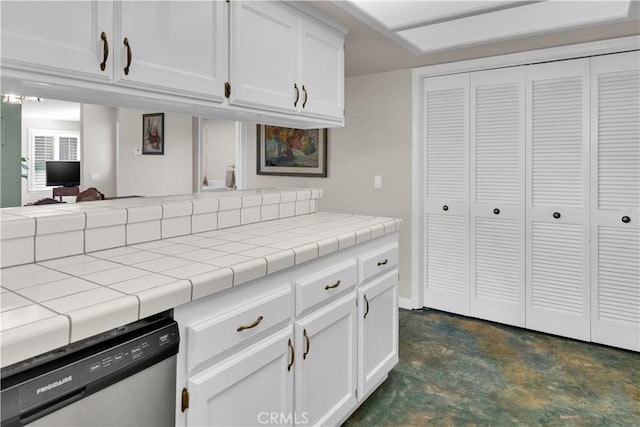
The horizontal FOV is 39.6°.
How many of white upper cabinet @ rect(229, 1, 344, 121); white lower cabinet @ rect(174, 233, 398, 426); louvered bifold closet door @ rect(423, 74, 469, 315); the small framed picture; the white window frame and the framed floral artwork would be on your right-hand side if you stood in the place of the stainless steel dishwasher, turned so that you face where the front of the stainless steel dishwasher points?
0

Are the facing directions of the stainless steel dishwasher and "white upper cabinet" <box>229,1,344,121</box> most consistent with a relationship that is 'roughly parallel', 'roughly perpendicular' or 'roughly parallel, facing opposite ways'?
roughly parallel

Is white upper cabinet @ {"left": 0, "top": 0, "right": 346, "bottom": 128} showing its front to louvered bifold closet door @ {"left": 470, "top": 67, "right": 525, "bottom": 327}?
no

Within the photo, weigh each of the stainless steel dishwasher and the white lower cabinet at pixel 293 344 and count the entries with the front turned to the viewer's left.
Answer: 0

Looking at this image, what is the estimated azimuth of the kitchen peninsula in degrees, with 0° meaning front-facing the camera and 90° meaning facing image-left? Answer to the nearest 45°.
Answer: approximately 315°

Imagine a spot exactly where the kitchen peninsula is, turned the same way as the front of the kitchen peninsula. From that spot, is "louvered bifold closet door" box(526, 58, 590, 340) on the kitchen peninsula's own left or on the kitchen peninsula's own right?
on the kitchen peninsula's own left

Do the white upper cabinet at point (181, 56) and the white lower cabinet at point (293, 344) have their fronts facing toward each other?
no

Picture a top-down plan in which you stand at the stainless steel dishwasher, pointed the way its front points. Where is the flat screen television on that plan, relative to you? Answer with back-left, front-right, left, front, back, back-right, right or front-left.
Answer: back-left

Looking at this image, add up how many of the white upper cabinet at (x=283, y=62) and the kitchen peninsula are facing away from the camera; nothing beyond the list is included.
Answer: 0

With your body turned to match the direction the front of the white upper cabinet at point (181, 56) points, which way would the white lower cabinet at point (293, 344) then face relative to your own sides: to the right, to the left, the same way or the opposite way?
the same way

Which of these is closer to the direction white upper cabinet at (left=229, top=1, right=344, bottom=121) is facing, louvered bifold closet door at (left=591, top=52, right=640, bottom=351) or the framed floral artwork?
the louvered bifold closet door

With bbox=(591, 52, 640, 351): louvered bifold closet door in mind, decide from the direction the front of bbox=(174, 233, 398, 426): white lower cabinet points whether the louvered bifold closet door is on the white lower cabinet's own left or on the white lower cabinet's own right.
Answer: on the white lower cabinet's own left

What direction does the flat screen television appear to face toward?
toward the camera

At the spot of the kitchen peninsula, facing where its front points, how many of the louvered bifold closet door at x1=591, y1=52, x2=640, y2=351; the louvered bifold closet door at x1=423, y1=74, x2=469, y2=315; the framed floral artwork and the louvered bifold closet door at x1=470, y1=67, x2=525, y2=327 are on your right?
0

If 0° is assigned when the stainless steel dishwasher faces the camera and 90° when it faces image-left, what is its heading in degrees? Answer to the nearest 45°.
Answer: approximately 315°

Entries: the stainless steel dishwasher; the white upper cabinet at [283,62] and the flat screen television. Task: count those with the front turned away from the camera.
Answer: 0
